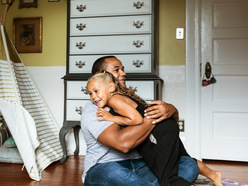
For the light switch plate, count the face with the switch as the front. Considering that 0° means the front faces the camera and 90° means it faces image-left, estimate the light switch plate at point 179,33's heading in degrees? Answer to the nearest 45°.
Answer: approximately 0°

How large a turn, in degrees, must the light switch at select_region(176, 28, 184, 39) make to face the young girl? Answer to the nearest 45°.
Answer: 0° — it already faces them

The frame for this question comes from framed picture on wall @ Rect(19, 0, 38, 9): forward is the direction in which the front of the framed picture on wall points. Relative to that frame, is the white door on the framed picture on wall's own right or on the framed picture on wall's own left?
on the framed picture on wall's own left

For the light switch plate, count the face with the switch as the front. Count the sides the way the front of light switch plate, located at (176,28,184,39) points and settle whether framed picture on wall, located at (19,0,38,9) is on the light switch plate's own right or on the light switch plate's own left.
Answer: on the light switch plate's own right

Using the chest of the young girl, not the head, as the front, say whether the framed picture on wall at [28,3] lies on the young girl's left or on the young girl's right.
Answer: on the young girl's right

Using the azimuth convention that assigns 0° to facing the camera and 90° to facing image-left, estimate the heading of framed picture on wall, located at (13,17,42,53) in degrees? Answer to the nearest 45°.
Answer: approximately 0°
